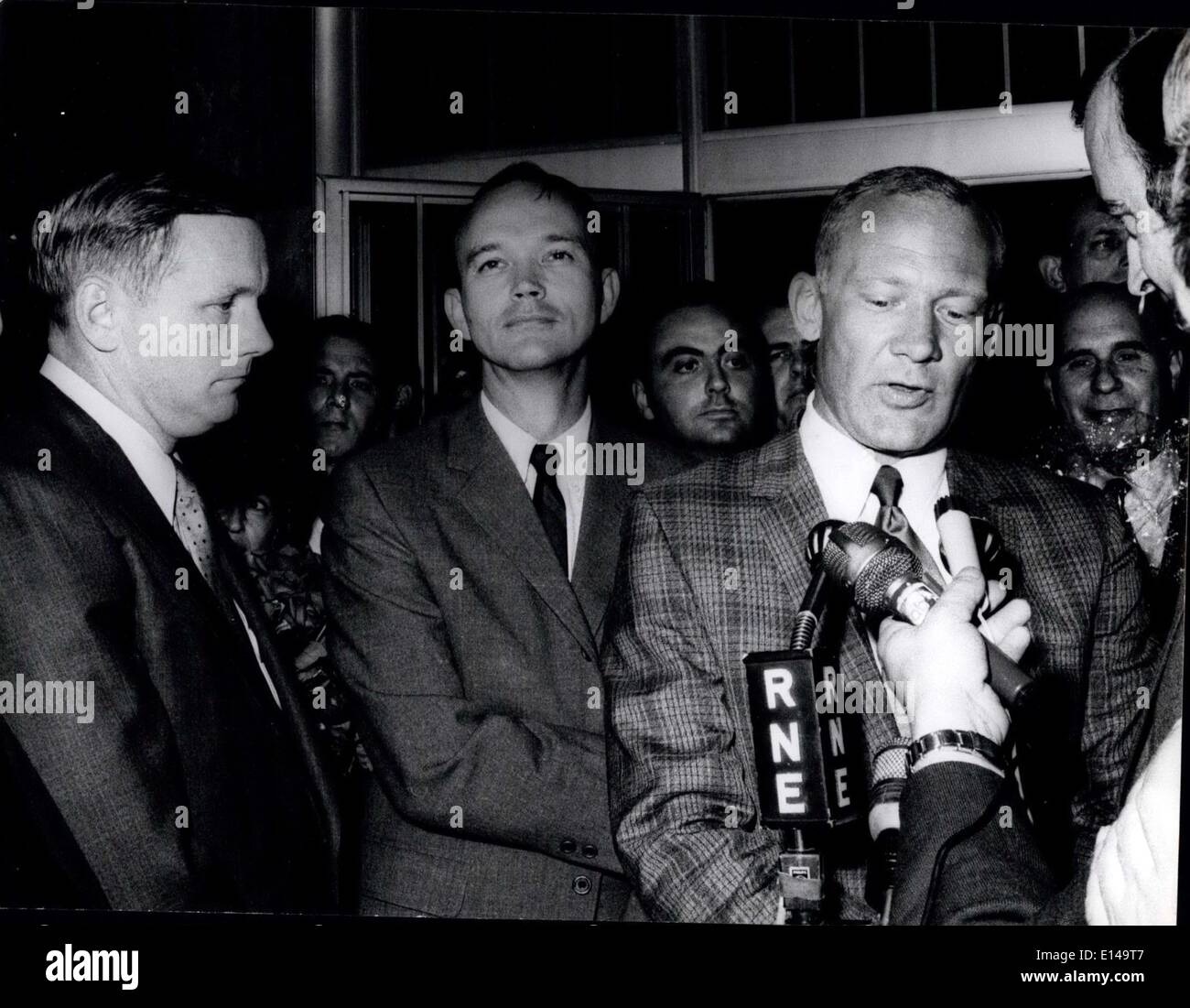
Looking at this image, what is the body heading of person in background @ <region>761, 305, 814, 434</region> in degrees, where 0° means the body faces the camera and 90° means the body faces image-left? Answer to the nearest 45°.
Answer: approximately 0°

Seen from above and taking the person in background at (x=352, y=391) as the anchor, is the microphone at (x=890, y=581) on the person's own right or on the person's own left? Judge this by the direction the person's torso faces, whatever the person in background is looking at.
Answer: on the person's own left

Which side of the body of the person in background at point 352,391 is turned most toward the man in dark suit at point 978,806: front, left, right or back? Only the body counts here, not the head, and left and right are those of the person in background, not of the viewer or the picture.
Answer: front

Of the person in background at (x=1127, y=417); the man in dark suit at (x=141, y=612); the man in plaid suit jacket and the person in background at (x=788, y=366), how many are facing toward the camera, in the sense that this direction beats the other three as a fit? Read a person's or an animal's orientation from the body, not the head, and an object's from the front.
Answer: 3

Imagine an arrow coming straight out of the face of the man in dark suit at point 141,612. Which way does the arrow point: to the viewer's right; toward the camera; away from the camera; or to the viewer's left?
to the viewer's right

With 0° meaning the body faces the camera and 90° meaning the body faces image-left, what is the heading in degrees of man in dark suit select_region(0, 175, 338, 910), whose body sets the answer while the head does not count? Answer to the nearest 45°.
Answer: approximately 270°

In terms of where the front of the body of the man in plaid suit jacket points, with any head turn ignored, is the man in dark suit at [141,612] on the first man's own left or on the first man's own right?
on the first man's own right
